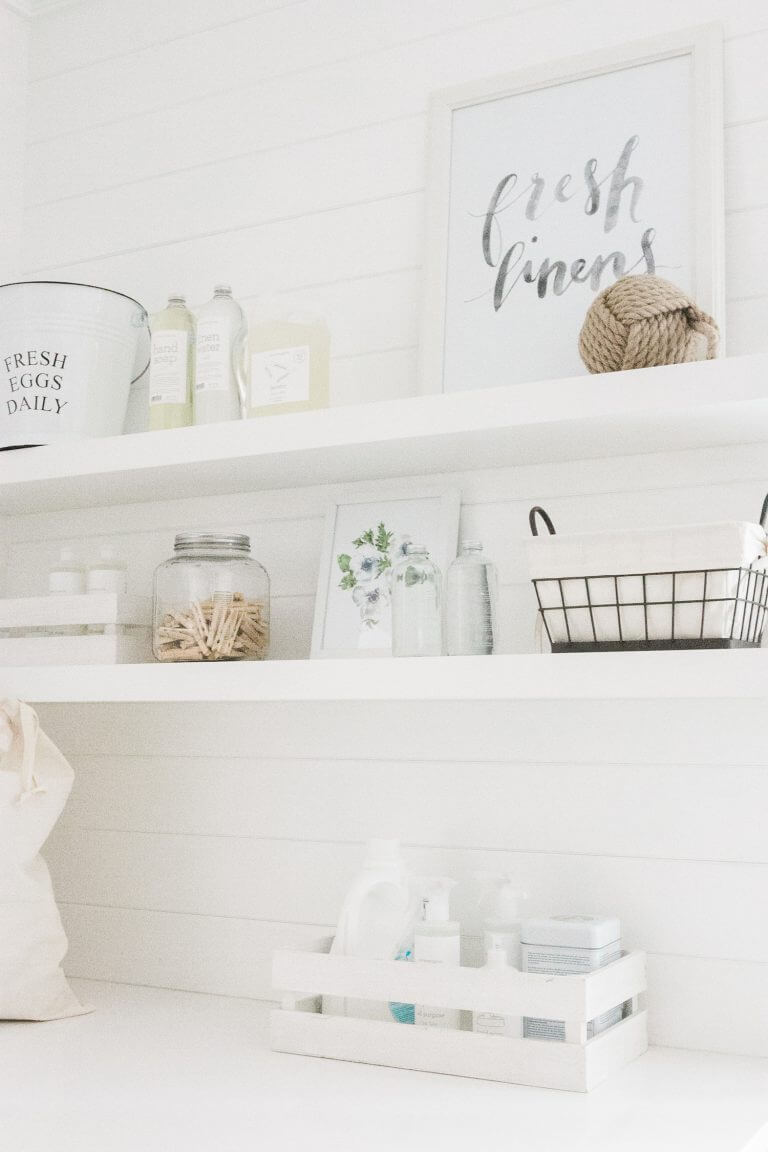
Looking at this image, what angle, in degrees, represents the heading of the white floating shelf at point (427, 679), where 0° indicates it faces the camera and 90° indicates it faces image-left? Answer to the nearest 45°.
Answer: approximately 45°

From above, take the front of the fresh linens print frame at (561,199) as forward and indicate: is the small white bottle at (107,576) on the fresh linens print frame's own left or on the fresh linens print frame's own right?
on the fresh linens print frame's own right

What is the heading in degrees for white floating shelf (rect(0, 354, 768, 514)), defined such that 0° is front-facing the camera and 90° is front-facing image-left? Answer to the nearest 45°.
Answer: approximately 45°

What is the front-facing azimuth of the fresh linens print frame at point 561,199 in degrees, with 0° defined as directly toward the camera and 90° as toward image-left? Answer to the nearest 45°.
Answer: approximately 45°
